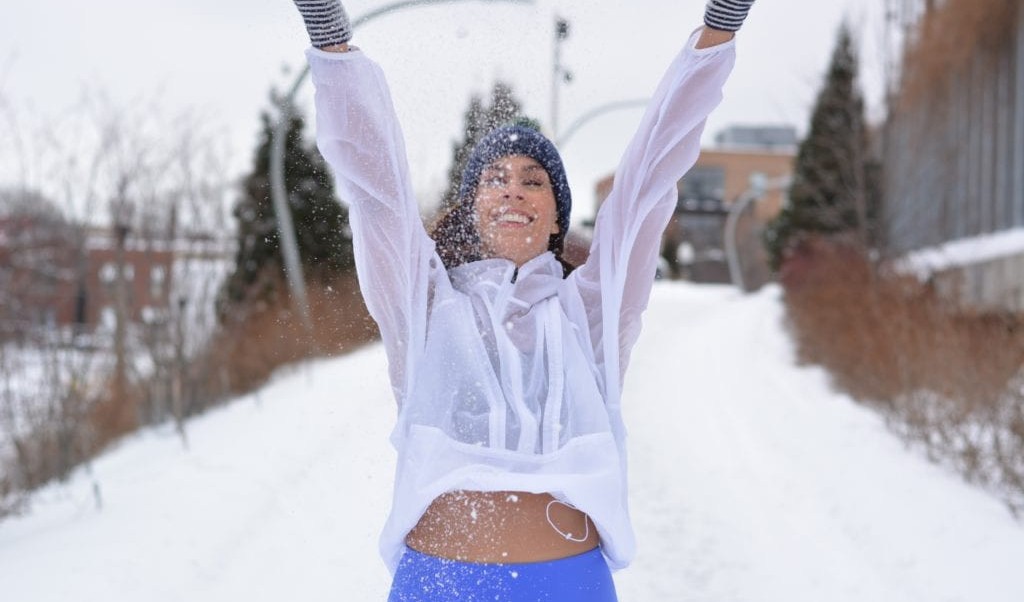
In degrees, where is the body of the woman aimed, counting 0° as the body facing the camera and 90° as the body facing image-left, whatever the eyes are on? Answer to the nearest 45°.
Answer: approximately 0°

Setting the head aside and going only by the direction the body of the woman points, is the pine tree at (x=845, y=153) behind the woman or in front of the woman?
behind

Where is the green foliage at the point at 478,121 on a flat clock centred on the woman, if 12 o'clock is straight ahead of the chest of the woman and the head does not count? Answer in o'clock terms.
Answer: The green foliage is roughly at 6 o'clock from the woman.
